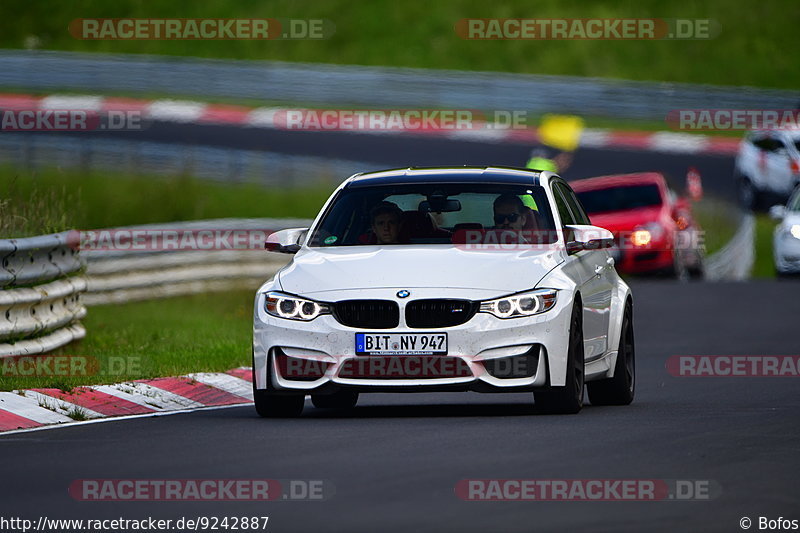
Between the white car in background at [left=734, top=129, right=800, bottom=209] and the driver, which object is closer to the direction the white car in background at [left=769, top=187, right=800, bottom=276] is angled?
the driver

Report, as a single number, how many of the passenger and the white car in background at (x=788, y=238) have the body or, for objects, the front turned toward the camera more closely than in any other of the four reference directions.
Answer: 2

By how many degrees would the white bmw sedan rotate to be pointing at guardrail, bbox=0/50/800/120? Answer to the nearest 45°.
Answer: approximately 180°

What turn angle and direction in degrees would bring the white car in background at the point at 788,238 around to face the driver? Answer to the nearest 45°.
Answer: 0° — it already faces them

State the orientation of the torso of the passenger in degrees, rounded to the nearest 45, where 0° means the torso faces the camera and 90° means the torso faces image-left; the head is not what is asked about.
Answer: approximately 0°

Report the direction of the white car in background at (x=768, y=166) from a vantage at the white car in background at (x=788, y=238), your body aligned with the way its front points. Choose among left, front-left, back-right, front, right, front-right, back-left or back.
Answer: back

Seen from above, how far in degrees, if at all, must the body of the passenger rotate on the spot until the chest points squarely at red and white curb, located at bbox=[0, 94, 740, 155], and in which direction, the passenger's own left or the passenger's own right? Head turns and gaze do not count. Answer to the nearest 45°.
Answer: approximately 180°

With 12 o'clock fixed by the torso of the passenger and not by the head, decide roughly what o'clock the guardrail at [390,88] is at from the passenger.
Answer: The guardrail is roughly at 6 o'clock from the passenger.

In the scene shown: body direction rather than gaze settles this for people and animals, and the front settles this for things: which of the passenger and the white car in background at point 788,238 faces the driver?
the white car in background

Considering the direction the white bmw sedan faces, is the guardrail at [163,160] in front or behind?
behind
